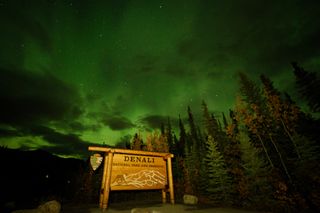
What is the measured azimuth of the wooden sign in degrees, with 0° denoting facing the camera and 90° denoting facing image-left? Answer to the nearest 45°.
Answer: approximately 315°

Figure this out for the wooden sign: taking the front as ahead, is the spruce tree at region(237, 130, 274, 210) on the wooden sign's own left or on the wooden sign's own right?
on the wooden sign's own left
